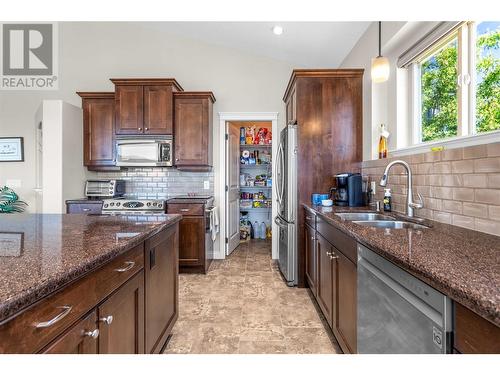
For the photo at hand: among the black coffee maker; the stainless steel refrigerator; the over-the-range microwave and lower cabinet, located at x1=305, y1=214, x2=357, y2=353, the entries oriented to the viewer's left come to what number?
3

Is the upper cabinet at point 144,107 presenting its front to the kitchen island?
yes

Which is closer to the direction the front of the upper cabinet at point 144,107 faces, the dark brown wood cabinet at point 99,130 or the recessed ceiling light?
the recessed ceiling light

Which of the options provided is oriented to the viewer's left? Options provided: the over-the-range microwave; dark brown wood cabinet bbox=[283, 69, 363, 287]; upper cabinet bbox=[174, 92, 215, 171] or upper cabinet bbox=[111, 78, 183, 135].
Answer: the dark brown wood cabinet

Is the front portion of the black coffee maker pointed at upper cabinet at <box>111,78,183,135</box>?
yes

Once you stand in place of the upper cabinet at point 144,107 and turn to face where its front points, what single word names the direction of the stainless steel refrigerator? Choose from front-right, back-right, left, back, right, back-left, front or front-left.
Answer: front-left

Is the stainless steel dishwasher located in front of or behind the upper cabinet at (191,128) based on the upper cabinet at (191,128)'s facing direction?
in front

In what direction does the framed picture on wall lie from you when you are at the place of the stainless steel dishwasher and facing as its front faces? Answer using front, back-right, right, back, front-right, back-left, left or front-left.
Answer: front-right

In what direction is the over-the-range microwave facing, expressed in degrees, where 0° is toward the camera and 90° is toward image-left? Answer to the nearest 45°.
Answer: approximately 0°

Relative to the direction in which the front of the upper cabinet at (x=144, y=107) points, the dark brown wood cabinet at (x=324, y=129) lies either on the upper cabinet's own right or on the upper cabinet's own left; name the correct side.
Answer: on the upper cabinet's own left

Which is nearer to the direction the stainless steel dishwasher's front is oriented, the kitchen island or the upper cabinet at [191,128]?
the kitchen island
